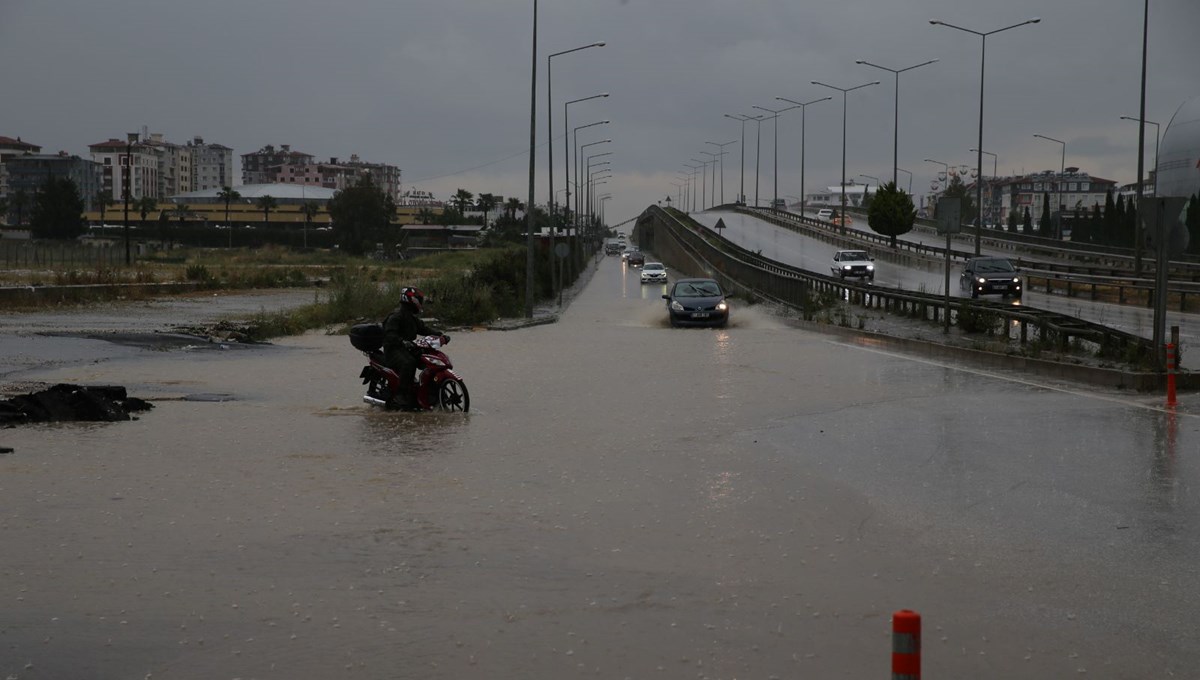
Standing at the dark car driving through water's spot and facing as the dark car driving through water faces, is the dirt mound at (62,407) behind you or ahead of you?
ahead

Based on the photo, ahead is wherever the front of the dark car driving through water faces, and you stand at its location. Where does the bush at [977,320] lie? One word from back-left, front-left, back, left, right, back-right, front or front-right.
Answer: front-left

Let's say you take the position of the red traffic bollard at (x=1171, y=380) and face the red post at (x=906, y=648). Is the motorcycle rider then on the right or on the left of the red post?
right

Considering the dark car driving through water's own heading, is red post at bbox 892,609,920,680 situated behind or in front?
in front

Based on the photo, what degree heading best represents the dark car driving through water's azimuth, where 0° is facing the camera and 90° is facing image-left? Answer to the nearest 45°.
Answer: approximately 0°

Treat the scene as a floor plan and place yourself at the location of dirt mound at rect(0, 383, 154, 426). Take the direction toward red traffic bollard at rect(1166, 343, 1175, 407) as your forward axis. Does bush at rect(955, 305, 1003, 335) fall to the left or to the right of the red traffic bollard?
left

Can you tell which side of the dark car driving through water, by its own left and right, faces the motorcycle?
front

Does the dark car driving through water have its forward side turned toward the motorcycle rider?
yes
